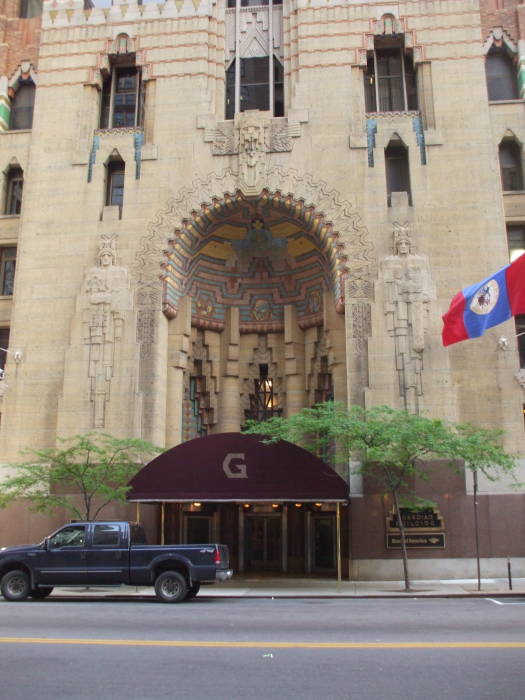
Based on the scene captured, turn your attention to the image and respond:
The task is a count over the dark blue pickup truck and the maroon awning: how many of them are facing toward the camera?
1

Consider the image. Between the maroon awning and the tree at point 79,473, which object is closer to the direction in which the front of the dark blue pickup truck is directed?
the tree

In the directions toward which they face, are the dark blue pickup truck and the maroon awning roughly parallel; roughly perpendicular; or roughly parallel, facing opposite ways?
roughly perpendicular

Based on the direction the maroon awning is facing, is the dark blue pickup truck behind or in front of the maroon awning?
in front

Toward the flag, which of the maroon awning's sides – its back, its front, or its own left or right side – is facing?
left

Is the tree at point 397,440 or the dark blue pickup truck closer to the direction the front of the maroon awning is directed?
the dark blue pickup truck

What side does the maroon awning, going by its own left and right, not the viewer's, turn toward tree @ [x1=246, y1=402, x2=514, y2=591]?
left

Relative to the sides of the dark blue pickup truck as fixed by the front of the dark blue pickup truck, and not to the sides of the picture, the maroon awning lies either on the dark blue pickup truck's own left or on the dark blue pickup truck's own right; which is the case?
on the dark blue pickup truck's own right

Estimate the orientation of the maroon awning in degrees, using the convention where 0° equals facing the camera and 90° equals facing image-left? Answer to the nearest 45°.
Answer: approximately 0°

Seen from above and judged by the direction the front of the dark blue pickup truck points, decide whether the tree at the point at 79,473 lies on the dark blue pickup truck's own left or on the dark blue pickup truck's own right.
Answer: on the dark blue pickup truck's own right

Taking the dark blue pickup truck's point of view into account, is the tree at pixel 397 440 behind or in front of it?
behind

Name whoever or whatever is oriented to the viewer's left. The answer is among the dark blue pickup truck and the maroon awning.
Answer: the dark blue pickup truck
